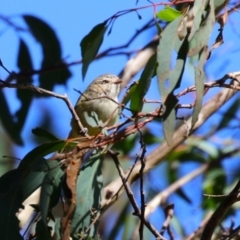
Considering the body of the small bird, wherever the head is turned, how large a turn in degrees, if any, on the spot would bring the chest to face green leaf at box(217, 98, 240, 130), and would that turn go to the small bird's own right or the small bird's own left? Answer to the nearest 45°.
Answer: approximately 45° to the small bird's own left

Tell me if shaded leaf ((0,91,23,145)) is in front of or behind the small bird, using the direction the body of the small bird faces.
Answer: behind

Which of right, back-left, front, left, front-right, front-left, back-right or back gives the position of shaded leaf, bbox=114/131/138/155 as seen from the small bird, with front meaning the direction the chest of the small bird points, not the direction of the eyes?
left

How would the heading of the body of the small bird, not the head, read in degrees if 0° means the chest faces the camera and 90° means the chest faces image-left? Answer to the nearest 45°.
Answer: approximately 270°
